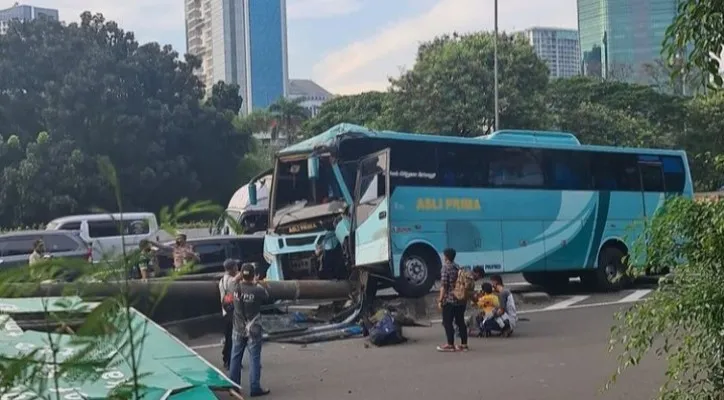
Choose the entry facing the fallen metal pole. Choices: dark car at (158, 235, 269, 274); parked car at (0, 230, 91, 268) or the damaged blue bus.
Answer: the damaged blue bus

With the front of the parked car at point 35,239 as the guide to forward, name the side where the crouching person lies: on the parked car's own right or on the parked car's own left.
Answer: on the parked car's own left

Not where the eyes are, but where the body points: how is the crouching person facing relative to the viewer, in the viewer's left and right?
facing to the left of the viewer

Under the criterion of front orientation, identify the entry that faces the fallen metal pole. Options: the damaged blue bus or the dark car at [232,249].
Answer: the damaged blue bus

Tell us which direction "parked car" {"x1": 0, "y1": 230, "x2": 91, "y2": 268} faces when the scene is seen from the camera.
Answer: facing to the left of the viewer

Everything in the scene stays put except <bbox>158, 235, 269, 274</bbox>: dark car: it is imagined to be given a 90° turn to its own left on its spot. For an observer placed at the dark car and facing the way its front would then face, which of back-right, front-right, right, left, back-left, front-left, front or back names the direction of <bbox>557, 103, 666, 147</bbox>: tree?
back-left

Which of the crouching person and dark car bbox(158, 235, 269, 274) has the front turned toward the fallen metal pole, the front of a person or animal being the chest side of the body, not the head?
the crouching person

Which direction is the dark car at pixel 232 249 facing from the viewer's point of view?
to the viewer's left
